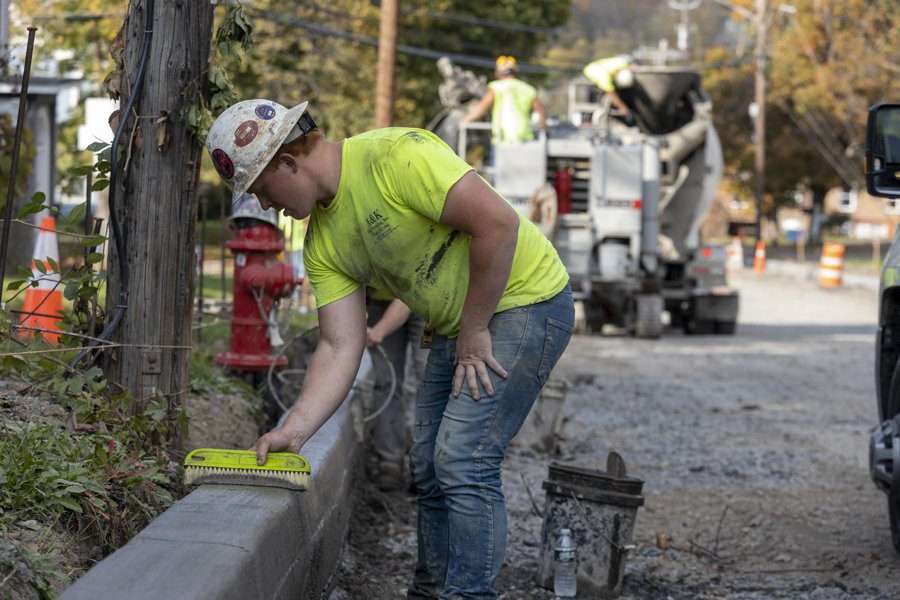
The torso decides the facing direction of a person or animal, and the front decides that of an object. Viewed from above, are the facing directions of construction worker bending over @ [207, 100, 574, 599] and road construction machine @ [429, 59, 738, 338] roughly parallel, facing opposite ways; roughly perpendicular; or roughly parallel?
roughly perpendicular

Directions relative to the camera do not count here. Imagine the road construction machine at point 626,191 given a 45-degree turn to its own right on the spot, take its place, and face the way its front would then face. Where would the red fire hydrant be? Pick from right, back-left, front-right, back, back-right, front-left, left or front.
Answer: back-right

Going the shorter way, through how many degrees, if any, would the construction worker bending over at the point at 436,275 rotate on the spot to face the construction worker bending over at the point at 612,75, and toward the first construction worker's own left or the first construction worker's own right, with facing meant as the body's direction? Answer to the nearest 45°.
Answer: approximately 90° to the first construction worker's own right

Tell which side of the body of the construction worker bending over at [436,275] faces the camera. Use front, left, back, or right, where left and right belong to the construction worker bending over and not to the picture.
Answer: left

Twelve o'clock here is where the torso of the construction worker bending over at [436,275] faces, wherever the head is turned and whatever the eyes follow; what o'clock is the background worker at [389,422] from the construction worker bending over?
The background worker is roughly at 3 o'clock from the construction worker bending over.

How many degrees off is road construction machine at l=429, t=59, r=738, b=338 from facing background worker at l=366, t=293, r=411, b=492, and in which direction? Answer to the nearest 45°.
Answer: approximately 180°

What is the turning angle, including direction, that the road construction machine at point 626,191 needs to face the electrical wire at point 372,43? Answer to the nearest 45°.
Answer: approximately 45° to its left

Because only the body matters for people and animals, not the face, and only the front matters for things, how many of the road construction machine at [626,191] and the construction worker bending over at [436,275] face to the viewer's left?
1

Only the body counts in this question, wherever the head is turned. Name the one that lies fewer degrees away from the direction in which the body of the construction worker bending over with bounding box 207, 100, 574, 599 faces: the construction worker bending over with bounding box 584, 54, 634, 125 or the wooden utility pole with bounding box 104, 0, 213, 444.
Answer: the wooden utility pole

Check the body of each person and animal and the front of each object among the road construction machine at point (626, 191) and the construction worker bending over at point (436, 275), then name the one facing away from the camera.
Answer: the road construction machine

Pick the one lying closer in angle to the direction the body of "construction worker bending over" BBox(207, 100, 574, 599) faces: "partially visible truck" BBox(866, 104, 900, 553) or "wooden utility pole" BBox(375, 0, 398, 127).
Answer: the wooden utility pole

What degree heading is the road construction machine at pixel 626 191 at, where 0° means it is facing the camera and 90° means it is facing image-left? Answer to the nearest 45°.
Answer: approximately 180°
